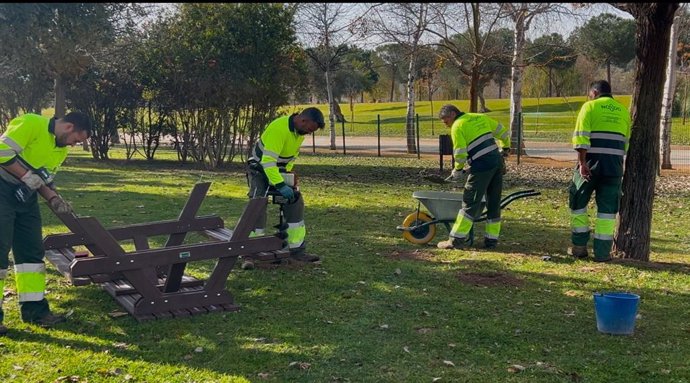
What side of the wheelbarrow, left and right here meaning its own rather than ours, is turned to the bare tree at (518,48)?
right

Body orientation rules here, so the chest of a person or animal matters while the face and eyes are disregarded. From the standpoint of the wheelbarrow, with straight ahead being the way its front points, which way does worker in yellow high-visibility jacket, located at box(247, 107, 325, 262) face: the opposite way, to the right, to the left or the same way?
the opposite way

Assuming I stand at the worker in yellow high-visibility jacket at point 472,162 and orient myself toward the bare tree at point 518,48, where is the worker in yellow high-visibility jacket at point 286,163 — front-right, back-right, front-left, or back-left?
back-left

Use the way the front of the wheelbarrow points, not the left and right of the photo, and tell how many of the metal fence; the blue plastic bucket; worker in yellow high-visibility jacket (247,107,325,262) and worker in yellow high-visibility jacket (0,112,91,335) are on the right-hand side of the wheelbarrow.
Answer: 1

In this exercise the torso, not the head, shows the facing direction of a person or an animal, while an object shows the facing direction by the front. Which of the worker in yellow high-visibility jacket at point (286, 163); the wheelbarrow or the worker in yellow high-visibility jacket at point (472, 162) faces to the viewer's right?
the worker in yellow high-visibility jacket at point (286, 163)

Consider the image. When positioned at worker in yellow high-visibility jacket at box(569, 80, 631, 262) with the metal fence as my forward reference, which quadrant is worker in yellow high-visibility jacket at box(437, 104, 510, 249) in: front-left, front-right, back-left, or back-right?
front-left

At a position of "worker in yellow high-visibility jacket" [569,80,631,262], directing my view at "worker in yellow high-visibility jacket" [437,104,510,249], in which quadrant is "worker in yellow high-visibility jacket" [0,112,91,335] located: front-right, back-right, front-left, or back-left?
front-left

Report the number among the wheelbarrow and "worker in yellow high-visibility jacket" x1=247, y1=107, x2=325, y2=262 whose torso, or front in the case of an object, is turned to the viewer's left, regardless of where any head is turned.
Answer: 1

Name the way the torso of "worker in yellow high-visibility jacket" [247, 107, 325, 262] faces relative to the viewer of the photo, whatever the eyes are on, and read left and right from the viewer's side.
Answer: facing to the right of the viewer

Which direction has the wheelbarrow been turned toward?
to the viewer's left

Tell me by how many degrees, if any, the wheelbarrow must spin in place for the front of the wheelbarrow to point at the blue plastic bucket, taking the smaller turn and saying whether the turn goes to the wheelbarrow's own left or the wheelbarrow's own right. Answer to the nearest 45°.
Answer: approximately 135° to the wheelbarrow's own left

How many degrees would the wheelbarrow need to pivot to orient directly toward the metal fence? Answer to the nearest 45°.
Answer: approximately 90° to its right

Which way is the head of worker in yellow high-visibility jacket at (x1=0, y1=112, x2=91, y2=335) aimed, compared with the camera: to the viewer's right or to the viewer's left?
to the viewer's right

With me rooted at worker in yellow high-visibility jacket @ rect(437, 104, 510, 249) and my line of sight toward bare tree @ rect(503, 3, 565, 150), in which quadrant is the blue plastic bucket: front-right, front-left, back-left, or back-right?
back-right
